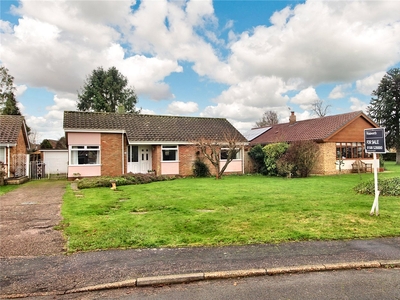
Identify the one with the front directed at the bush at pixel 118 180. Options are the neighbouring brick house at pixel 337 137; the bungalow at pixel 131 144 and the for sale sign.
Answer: the bungalow

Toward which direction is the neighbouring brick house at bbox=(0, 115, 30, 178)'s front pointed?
toward the camera

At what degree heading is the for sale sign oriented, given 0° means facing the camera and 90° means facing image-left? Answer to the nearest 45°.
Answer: approximately 0°

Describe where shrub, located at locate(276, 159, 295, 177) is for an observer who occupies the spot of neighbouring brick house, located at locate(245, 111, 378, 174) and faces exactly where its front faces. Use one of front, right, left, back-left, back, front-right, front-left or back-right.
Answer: right

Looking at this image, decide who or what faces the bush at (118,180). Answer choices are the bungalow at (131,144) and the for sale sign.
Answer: the bungalow

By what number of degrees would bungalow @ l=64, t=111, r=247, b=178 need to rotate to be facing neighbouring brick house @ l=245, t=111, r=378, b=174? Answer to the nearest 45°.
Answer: approximately 90° to its left

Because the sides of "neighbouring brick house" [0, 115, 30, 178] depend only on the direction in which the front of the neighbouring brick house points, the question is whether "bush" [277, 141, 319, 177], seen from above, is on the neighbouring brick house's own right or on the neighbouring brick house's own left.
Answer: on the neighbouring brick house's own left

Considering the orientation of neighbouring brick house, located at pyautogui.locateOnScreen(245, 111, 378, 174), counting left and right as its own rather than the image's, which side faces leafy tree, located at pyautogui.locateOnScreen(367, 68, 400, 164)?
left

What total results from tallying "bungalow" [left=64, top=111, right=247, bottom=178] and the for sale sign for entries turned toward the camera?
2

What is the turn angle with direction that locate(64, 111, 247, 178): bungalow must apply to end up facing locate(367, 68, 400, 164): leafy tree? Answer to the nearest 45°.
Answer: approximately 90° to its left

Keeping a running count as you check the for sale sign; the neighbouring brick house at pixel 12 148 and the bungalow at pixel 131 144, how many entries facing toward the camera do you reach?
3

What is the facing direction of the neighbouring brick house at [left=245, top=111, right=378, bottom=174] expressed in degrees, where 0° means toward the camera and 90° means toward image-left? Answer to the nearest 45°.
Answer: approximately 315°

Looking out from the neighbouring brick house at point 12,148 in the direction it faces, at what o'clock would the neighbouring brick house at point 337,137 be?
the neighbouring brick house at point 337,137 is roughly at 10 o'clock from the neighbouring brick house at point 12,148.

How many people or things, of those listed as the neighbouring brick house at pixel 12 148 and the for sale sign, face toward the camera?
2
